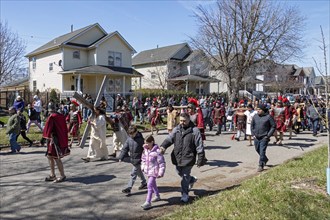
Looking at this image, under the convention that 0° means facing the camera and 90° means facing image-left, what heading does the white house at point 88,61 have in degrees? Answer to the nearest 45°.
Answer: approximately 315°

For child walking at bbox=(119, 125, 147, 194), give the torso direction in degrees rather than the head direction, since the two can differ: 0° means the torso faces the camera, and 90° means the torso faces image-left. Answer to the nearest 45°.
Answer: approximately 45°

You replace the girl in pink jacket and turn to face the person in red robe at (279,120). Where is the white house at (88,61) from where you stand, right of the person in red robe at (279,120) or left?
left

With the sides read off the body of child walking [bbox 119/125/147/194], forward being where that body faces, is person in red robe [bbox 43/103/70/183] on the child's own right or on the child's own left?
on the child's own right

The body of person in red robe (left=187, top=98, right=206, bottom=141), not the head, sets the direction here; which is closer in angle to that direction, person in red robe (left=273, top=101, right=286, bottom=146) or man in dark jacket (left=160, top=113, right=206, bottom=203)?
the man in dark jacket

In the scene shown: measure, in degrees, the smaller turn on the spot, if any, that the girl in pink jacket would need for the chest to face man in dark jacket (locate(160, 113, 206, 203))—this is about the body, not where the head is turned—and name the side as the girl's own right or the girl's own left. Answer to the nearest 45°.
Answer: approximately 135° to the girl's own left
